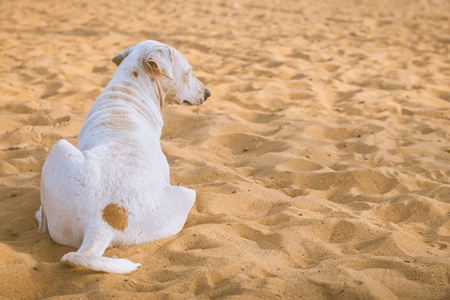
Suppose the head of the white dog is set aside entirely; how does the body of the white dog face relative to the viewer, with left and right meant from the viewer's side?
facing away from the viewer
